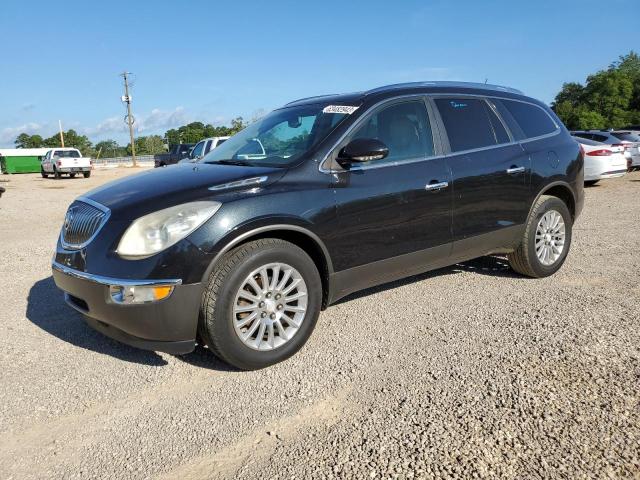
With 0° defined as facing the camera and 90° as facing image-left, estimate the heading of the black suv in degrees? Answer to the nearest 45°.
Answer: approximately 45°

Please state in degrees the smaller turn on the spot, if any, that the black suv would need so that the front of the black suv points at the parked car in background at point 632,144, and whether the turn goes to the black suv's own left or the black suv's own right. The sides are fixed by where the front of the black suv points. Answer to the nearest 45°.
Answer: approximately 180°

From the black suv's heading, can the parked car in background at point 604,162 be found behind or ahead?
behind

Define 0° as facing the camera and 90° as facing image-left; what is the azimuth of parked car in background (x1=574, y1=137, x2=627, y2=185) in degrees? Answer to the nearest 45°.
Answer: approximately 135°

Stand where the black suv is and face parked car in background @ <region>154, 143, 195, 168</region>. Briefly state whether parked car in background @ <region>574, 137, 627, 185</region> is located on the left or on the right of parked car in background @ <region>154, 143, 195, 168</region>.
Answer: right

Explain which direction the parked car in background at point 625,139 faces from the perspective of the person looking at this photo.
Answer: facing away from the viewer and to the left of the viewer

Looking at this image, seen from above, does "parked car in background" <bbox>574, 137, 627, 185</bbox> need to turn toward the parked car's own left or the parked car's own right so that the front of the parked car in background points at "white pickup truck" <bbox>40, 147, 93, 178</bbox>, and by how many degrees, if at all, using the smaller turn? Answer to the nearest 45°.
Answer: approximately 45° to the parked car's own left
